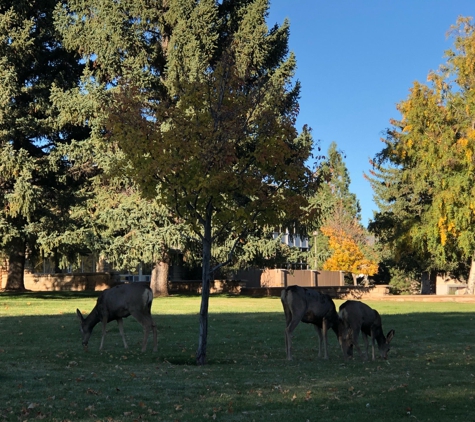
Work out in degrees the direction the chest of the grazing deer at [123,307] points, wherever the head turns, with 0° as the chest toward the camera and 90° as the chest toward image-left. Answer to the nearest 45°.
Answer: approximately 90°

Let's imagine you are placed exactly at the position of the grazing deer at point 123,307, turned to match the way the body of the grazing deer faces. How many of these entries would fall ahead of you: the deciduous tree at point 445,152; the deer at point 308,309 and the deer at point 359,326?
0

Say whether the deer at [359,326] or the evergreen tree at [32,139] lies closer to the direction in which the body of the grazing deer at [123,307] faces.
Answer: the evergreen tree

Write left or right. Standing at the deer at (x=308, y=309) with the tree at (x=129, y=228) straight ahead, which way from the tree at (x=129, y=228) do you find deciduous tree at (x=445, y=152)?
right

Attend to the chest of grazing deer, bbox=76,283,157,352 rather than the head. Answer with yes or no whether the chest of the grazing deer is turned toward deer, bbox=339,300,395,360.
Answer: no

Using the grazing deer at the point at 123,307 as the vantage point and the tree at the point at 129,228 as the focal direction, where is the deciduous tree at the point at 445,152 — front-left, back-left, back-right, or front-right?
front-right

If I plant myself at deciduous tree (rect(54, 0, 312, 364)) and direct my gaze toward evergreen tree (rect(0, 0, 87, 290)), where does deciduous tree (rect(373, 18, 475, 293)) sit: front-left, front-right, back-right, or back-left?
front-right

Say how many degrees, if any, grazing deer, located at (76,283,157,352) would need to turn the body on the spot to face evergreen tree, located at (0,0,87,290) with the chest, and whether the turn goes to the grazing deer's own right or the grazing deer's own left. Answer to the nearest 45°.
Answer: approximately 90° to the grazing deer's own right

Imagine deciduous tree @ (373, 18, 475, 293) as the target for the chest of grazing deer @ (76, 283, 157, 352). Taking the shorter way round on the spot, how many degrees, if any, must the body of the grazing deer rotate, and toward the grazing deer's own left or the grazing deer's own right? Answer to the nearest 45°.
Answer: approximately 135° to the grazing deer's own right

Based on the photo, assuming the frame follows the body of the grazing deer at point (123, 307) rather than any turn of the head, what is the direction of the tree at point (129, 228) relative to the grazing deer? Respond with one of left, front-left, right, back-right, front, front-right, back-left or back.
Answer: right

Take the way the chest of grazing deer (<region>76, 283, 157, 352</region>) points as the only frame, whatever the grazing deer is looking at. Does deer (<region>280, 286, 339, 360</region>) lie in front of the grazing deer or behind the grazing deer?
behind

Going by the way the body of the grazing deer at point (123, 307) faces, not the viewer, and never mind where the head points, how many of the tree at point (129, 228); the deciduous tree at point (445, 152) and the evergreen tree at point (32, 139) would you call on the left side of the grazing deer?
0
